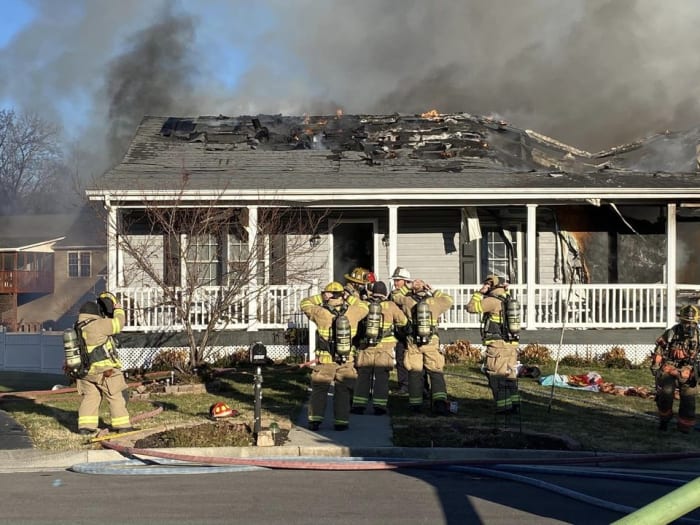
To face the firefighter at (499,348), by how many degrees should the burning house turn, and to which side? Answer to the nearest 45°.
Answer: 0° — it already faces them

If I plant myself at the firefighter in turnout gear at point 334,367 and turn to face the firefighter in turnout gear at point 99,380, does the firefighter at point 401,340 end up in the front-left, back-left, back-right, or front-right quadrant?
back-right

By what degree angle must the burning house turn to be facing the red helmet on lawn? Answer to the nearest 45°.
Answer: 0° — it already faces it

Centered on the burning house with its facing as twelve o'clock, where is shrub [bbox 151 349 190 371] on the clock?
The shrub is roughly at 2 o'clock from the burning house.

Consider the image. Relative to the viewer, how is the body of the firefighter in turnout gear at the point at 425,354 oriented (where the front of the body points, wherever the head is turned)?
away from the camera

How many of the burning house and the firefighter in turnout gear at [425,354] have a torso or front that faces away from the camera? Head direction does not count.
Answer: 1

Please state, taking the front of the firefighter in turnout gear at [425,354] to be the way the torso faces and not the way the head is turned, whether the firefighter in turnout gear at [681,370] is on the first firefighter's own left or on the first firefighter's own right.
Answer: on the first firefighter's own right

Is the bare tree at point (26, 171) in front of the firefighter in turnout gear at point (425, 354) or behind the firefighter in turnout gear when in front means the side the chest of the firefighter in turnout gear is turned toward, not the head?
in front

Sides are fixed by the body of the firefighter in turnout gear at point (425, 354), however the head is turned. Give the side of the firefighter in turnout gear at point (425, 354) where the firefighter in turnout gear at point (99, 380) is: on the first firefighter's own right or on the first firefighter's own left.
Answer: on the first firefighter's own left

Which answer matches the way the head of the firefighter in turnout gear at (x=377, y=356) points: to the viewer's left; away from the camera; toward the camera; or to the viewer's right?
away from the camera

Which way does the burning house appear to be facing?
toward the camera

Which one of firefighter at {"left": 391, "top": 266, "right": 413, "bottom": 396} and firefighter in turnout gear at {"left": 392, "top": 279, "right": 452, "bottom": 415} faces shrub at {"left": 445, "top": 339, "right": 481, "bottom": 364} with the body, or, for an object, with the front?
the firefighter in turnout gear

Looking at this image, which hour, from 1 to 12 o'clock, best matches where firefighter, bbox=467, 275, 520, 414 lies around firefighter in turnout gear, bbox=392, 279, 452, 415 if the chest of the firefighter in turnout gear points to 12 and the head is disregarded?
The firefighter is roughly at 3 o'clock from the firefighter in turnout gear.

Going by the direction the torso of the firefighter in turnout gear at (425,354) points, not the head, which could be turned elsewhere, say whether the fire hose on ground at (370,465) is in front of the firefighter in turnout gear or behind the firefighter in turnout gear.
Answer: behind

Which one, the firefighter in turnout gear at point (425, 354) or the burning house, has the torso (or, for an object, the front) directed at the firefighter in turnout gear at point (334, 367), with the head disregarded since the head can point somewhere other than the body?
the burning house

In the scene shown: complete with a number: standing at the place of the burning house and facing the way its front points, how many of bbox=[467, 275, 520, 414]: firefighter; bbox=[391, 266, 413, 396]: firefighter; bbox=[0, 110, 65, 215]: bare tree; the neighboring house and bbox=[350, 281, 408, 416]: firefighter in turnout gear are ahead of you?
3

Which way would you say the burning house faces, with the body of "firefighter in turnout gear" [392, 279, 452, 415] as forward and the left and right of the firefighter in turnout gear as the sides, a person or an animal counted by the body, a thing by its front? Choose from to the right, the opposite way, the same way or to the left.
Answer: the opposite way

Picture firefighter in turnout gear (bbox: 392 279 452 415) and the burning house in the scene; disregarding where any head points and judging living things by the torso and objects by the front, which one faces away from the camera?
the firefighter in turnout gear
